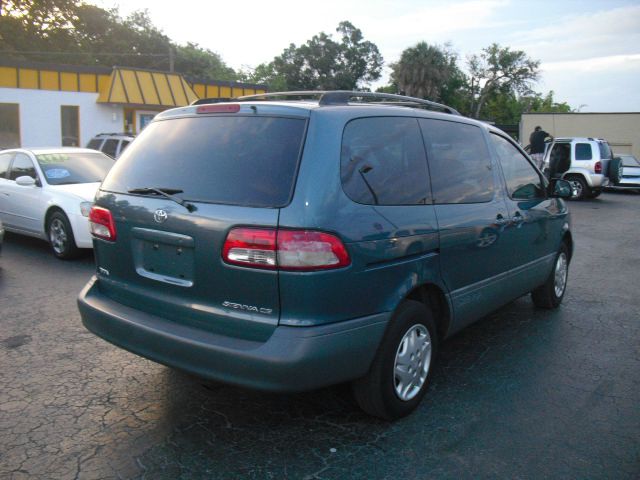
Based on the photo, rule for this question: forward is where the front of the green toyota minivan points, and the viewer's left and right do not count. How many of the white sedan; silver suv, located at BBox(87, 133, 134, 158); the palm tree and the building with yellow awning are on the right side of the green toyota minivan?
0

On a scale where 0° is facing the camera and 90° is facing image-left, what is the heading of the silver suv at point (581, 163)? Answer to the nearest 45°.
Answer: approximately 135°

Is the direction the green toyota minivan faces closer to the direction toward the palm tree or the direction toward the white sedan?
the palm tree

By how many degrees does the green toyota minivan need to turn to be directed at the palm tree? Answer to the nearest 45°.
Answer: approximately 45° to its left

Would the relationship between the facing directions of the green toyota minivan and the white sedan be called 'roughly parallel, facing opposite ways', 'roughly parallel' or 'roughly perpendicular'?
roughly perpendicular

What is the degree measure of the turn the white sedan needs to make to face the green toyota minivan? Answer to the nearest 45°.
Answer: approximately 45° to its right

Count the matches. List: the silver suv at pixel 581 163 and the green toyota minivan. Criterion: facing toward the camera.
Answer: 0

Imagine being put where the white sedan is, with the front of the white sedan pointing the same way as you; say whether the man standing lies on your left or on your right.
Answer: on your left

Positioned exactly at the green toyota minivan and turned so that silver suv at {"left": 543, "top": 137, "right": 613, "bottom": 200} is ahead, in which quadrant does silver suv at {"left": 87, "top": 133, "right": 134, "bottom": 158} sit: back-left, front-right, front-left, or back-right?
front-left

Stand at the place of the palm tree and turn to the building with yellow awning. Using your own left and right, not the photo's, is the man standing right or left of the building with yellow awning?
left

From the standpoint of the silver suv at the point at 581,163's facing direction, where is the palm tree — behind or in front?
in front

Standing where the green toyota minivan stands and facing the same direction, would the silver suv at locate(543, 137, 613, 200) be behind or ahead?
ahead

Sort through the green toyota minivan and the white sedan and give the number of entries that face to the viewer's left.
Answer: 0

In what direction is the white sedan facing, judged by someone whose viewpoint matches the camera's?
facing the viewer and to the right of the viewer

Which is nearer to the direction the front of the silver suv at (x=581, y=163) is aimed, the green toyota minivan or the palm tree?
the palm tree

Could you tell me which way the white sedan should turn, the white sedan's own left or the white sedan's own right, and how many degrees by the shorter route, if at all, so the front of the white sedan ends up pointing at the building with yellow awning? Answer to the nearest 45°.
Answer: approximately 135° to the white sedan's own left

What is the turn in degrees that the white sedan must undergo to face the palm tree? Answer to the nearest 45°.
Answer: approximately 90° to its left

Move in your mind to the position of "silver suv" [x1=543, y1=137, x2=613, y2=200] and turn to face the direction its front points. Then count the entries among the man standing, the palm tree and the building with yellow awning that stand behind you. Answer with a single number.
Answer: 0

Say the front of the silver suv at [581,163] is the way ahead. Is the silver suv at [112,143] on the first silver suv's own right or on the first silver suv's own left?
on the first silver suv's own left

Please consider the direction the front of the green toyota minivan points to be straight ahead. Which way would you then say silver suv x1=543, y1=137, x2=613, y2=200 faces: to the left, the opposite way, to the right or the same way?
to the left

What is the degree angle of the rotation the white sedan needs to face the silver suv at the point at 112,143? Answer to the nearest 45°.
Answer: approximately 135° to its left

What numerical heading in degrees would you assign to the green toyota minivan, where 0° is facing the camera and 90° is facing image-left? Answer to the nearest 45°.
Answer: approximately 225°
